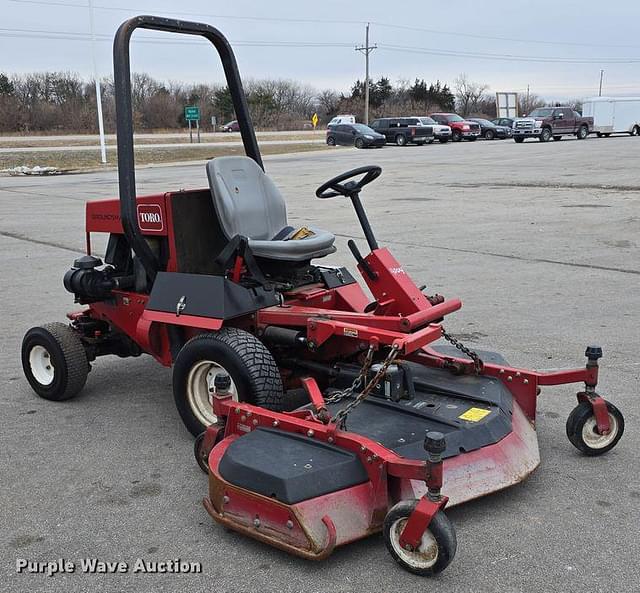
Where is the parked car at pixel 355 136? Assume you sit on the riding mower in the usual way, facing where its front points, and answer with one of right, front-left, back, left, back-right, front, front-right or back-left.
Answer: back-left

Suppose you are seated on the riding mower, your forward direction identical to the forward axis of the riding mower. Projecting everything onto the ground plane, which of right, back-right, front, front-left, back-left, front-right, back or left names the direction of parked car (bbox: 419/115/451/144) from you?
back-left

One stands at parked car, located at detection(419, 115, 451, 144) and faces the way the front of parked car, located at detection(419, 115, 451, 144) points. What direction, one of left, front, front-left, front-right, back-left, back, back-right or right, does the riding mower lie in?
front-right

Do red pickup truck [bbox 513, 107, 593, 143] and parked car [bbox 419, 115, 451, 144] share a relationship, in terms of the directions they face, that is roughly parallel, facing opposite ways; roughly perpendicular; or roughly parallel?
roughly perpendicular

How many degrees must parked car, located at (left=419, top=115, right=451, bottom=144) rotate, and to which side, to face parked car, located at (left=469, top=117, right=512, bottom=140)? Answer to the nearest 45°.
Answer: approximately 90° to its left

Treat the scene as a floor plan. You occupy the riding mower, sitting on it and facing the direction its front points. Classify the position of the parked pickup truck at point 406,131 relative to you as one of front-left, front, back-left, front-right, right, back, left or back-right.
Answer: back-left

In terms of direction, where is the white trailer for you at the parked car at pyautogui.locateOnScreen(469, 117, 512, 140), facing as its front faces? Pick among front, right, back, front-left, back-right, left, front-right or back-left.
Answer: front-left

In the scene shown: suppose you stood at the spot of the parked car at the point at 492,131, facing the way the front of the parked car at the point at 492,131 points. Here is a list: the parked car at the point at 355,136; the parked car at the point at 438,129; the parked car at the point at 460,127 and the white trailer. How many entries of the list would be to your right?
3
